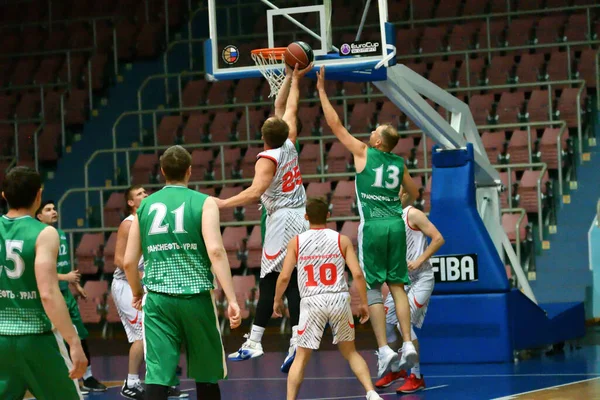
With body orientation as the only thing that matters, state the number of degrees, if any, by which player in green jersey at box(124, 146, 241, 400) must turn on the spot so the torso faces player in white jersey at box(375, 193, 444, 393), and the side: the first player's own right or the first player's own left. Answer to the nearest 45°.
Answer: approximately 45° to the first player's own right

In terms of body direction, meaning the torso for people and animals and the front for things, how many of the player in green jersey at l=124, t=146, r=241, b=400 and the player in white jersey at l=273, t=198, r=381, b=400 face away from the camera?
2

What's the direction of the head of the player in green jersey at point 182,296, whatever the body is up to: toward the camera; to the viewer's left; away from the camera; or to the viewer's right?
away from the camera

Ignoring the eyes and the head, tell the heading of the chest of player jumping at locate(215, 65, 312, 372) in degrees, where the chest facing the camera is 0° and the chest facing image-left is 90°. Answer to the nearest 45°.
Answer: approximately 135°

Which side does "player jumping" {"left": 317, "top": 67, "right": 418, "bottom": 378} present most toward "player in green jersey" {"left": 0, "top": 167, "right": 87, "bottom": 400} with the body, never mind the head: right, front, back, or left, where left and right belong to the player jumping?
left

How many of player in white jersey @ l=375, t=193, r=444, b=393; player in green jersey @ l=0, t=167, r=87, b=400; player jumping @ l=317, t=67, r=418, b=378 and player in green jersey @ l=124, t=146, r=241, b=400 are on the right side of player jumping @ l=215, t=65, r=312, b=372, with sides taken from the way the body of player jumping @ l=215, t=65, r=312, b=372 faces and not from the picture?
2

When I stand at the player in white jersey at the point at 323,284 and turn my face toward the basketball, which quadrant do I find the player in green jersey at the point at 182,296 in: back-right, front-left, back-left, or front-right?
back-left

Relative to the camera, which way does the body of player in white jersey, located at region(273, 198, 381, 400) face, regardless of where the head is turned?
away from the camera

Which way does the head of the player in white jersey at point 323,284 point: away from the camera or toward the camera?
away from the camera

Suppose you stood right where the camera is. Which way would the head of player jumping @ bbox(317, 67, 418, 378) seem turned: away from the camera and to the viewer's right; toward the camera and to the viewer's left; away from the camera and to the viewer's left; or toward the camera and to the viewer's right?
away from the camera and to the viewer's left

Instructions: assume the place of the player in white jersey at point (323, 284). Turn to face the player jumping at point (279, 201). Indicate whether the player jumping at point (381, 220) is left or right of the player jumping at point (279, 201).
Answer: right

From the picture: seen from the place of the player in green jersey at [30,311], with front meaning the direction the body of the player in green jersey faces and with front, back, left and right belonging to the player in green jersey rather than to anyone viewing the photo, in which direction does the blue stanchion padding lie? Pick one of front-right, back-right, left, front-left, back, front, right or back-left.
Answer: front

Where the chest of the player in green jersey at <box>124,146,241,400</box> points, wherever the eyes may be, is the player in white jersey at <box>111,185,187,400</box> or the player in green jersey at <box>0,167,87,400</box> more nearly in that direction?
the player in white jersey

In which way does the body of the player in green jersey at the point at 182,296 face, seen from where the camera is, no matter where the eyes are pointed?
away from the camera
